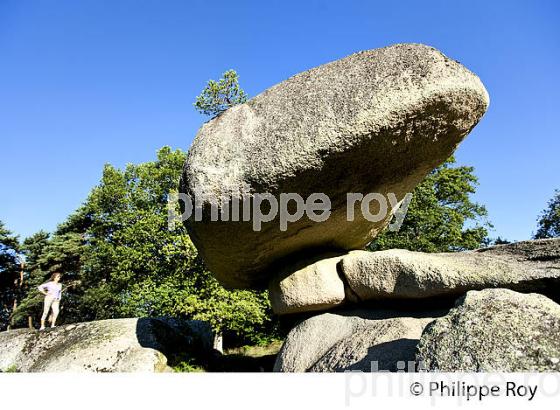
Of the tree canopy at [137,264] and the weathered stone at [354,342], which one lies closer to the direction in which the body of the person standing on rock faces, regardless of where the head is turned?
the weathered stone

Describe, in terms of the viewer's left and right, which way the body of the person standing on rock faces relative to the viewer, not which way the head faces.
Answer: facing the viewer and to the right of the viewer

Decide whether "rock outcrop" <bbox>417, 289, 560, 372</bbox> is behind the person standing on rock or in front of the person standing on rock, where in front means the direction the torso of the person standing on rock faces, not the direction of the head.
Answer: in front

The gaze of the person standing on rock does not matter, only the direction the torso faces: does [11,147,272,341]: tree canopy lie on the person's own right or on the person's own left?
on the person's own left

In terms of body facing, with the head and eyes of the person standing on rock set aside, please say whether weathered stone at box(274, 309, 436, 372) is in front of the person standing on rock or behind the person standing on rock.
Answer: in front
